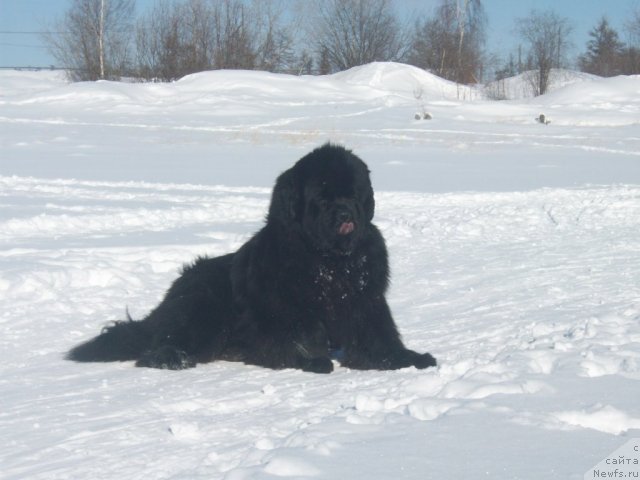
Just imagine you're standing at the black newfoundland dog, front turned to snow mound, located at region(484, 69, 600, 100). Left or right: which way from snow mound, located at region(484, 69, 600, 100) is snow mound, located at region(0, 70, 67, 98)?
left

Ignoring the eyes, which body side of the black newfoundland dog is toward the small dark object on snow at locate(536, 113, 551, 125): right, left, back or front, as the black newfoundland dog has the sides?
left

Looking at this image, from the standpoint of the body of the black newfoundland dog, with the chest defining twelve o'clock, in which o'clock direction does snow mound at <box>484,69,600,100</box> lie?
The snow mound is roughly at 8 o'clock from the black newfoundland dog.

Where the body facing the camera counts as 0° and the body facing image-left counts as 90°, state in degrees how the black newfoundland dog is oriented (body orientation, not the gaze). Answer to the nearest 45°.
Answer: approximately 315°

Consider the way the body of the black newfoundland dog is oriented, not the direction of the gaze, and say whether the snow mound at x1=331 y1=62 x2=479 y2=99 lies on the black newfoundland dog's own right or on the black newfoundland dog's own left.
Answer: on the black newfoundland dog's own left

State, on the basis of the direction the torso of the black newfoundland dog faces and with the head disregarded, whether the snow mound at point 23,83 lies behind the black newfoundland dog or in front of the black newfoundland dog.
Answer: behind

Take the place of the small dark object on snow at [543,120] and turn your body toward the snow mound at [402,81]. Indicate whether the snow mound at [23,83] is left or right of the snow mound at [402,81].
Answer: left
